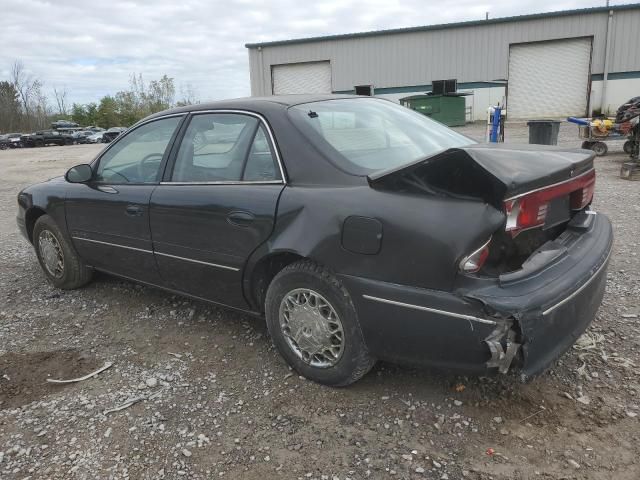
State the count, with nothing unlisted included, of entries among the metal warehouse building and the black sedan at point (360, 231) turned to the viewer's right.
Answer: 0

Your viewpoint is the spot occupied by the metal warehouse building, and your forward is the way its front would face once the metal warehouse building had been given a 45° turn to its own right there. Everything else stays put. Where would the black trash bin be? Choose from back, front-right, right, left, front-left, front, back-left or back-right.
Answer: left

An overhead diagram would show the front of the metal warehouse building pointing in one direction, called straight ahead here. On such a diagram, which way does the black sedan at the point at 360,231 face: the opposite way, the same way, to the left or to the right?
to the right

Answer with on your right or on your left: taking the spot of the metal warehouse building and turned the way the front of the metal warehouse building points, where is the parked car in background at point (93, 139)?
on your right

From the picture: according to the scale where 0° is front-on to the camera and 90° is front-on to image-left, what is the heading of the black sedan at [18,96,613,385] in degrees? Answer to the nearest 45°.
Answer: approximately 135°

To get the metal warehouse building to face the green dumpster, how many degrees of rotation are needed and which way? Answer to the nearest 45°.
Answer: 0° — it already faces it

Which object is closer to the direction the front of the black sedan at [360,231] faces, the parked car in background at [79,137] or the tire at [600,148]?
the parked car in background

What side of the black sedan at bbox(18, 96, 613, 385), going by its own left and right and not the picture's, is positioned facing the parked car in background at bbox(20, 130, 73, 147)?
front

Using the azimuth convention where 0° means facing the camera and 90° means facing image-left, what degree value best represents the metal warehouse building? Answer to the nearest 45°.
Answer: approximately 45°

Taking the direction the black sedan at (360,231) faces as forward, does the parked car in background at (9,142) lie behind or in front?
in front

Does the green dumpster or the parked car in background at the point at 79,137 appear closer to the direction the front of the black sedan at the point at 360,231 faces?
the parked car in background

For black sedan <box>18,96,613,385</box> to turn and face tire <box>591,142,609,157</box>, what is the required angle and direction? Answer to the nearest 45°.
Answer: approximately 90° to its right

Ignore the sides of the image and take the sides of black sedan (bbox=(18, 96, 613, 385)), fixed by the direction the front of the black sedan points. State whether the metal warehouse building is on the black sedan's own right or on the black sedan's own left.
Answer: on the black sedan's own right
